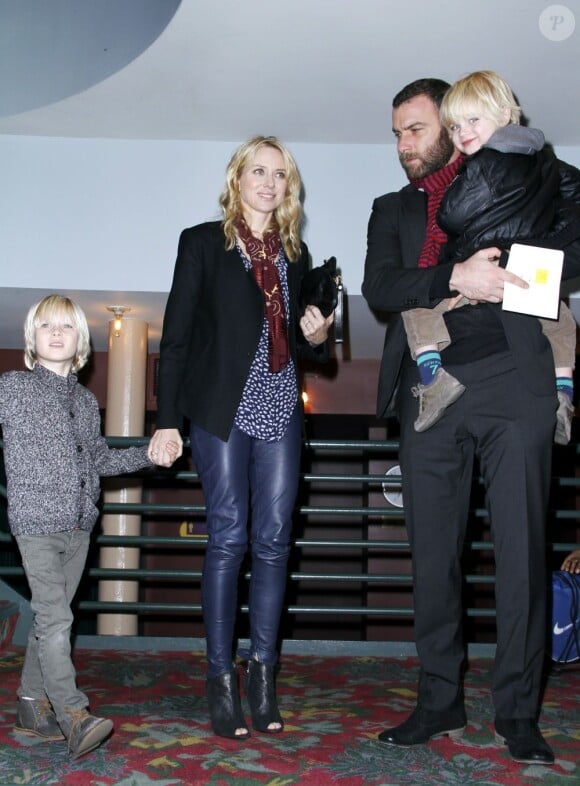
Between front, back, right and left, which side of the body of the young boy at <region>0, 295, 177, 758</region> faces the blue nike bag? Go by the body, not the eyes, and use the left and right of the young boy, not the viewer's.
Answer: left

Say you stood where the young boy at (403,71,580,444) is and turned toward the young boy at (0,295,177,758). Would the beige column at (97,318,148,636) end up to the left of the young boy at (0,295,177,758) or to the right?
right

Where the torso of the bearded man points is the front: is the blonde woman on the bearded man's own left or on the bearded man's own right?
on the bearded man's own right

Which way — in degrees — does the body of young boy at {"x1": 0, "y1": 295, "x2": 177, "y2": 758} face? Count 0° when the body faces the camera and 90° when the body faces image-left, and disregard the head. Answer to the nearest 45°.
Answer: approximately 315°
